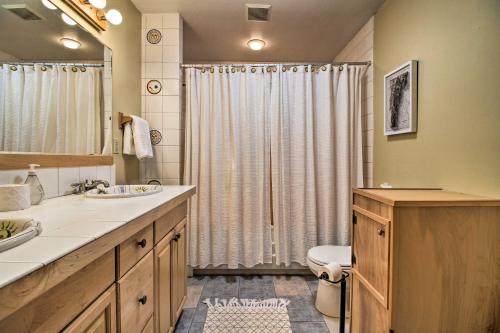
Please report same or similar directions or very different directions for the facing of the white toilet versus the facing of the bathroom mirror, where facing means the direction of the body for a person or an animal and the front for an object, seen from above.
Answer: very different directions

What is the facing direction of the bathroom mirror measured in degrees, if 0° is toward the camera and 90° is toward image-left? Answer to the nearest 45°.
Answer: approximately 315°

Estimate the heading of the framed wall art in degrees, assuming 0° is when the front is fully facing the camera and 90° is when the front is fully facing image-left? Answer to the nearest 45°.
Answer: approximately 45°

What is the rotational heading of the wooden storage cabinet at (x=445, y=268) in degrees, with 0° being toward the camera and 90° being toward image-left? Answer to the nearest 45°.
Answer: approximately 45°

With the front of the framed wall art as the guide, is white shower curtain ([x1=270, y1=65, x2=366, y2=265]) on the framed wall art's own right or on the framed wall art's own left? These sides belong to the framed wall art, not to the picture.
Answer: on the framed wall art's own right

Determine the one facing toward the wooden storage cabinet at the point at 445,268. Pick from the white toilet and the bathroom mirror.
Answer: the bathroom mirror

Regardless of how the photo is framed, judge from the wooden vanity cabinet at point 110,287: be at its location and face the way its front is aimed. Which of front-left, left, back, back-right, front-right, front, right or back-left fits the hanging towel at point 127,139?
back-left
